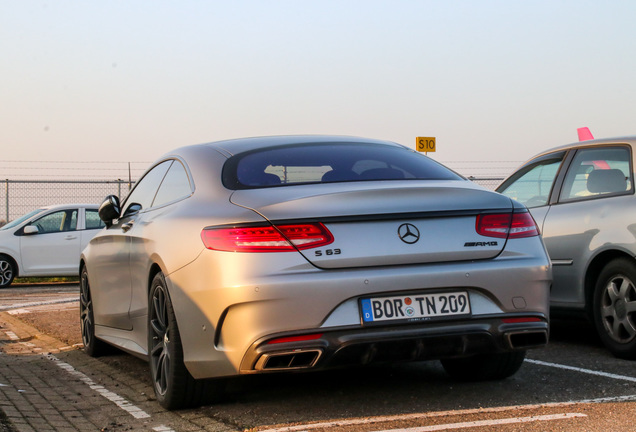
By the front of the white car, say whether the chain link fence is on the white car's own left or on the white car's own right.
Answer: on the white car's own right

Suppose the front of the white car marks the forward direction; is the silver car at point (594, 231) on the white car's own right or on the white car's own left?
on the white car's own left

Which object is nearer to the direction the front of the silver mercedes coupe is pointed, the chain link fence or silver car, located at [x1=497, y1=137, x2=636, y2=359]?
the chain link fence

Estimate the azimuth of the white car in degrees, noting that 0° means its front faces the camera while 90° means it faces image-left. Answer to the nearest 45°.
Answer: approximately 90°

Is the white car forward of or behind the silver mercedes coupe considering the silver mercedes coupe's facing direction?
forward

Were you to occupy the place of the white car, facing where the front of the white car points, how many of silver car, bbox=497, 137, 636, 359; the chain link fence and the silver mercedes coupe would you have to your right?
1

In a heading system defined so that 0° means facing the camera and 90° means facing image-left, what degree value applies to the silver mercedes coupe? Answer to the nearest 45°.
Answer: approximately 135°

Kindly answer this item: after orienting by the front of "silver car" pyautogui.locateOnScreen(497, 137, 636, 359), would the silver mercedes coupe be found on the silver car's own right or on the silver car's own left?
on the silver car's own left

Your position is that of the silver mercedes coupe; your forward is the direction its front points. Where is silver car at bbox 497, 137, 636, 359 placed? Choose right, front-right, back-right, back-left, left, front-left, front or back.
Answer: right
